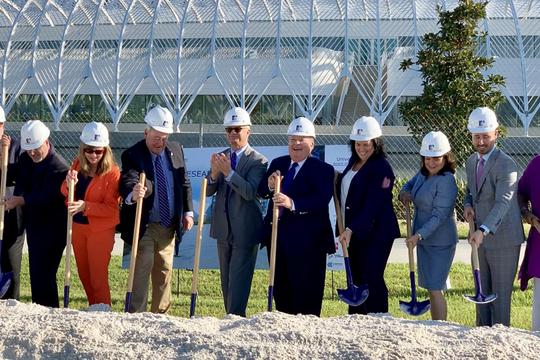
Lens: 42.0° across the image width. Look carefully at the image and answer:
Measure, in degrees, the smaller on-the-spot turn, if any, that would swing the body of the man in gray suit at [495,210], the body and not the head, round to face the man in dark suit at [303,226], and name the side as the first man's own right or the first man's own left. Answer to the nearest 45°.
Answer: approximately 45° to the first man's own right

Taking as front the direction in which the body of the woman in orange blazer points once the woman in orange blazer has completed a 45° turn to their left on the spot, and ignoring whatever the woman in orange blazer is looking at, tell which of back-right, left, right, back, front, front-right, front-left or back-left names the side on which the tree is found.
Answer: back-left

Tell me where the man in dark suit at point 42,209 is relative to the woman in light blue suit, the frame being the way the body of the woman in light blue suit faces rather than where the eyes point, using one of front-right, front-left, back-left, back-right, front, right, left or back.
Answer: front-right

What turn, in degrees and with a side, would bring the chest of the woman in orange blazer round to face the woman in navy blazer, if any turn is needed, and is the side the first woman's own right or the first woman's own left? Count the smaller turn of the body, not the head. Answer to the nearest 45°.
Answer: approximately 135° to the first woman's own left

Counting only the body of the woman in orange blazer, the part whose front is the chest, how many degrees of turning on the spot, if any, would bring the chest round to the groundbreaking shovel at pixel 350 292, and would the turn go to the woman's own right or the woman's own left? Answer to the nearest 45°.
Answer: approximately 135° to the woman's own left
